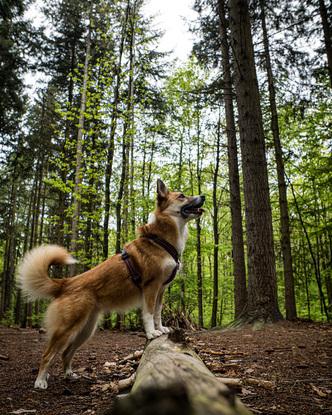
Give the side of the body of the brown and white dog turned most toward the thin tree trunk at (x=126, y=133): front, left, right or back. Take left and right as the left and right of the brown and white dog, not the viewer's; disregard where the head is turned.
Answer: left

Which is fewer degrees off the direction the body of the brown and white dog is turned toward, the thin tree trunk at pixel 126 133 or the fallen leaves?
the fallen leaves

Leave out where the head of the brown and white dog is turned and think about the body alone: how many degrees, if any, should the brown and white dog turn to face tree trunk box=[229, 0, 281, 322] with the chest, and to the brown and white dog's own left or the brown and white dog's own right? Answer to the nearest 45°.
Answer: approximately 45° to the brown and white dog's own left

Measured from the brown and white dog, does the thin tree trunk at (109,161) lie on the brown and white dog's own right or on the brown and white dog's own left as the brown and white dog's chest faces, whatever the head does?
on the brown and white dog's own left

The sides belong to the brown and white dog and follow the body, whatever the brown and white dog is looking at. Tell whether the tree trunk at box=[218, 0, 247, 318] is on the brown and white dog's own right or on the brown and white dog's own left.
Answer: on the brown and white dog's own left

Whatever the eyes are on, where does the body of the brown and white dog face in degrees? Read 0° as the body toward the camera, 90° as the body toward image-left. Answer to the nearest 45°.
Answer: approximately 270°
